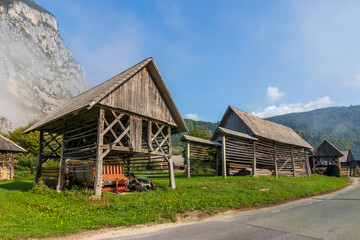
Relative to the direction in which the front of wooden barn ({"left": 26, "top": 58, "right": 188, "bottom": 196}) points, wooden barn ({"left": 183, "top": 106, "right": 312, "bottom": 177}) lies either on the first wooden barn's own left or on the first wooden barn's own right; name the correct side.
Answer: on the first wooden barn's own left

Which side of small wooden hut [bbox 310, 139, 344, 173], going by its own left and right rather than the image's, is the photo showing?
front

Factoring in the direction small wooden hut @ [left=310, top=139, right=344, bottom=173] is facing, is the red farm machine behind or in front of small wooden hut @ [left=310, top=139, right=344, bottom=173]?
in front

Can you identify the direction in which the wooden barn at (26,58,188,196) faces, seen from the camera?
facing the viewer and to the right of the viewer

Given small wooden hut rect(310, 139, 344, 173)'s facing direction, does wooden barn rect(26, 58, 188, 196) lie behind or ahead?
ahead

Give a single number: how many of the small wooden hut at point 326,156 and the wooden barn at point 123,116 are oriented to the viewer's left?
0

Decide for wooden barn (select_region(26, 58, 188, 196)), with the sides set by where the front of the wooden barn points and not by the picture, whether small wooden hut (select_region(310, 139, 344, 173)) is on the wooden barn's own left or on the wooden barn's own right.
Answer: on the wooden barn's own left
